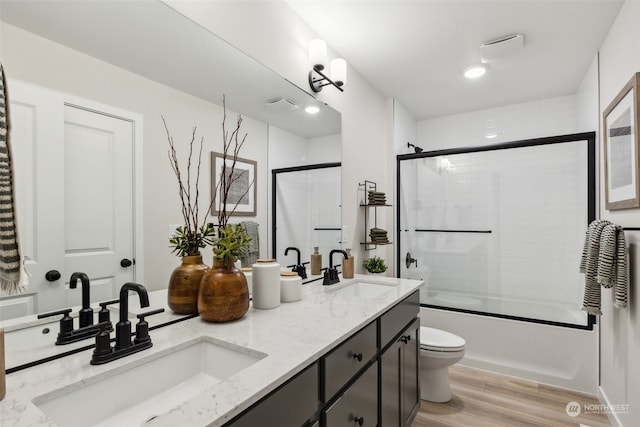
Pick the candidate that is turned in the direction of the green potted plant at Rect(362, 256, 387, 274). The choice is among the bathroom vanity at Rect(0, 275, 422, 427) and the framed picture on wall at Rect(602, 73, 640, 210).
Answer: the framed picture on wall

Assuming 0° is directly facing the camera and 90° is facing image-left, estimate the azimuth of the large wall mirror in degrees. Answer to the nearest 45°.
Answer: approximately 315°

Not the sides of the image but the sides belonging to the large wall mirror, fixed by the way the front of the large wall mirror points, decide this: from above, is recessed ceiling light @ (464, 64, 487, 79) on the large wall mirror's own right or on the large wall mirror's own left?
on the large wall mirror's own left

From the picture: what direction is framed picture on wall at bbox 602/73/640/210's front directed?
to the viewer's left

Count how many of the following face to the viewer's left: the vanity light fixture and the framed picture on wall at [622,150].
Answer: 1

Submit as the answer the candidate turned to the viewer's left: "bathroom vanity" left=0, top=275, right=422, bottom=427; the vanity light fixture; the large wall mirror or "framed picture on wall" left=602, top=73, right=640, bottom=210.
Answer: the framed picture on wall

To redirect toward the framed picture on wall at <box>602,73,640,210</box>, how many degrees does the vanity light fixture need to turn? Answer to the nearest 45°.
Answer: approximately 45° to its left

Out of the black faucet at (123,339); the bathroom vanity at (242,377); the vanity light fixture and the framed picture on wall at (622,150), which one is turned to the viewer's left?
the framed picture on wall
